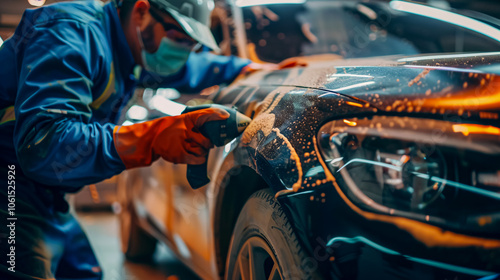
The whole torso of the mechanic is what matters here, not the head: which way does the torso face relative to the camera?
to the viewer's right

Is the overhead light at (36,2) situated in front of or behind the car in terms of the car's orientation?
behind

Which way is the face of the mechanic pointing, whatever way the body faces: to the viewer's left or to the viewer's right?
to the viewer's right

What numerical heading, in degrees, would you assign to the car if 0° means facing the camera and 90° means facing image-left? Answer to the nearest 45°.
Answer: approximately 315°

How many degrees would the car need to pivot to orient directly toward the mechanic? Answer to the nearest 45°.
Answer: approximately 135° to its right
